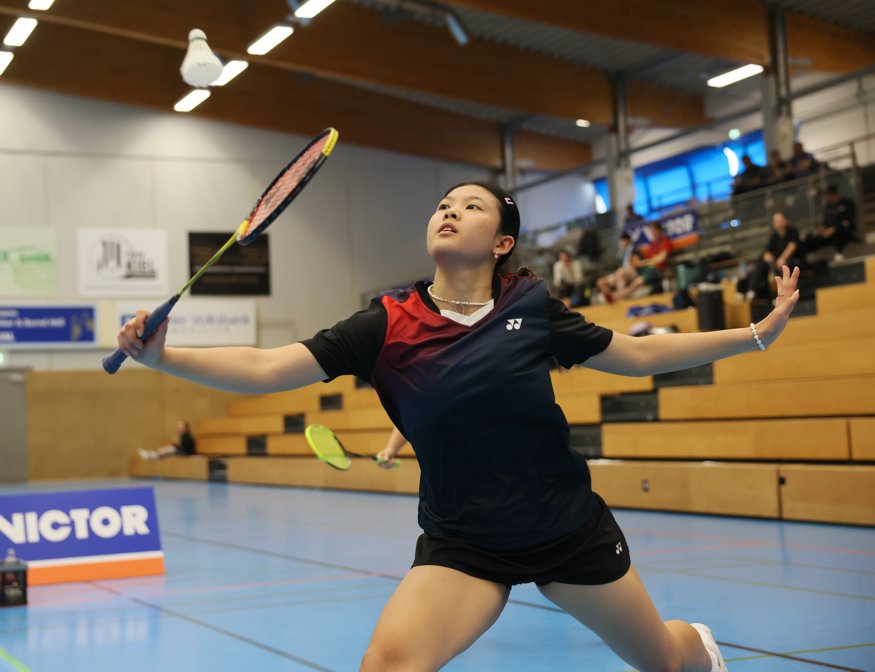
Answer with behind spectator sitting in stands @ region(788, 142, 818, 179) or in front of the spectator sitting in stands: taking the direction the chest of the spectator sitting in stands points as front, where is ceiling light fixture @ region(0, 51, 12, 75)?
in front

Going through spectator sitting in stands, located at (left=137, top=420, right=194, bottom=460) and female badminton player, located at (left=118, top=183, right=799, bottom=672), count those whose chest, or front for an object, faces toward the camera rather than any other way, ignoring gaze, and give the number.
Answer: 1

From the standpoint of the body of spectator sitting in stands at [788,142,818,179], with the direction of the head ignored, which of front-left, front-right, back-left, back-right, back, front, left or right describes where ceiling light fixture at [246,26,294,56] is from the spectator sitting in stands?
front-right

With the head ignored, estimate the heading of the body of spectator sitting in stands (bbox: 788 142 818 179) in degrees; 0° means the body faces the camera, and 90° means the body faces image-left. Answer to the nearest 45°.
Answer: approximately 45°

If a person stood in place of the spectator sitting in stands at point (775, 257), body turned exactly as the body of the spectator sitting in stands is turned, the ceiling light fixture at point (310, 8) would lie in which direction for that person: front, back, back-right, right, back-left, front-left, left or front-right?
front-right

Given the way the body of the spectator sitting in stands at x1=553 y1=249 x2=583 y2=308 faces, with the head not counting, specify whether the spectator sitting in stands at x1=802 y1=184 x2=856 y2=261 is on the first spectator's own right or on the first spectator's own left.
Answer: on the first spectator's own left

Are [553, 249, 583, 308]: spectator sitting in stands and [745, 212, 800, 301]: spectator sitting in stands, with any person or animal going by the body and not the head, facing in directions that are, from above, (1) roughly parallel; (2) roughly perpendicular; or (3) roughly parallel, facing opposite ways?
roughly parallel

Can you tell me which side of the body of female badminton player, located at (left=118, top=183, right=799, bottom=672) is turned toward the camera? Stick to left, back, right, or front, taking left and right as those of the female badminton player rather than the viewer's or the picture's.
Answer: front

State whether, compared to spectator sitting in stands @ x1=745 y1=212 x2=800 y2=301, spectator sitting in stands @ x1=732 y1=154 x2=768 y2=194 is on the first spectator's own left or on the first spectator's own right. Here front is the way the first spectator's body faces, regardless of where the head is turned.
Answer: on the first spectator's own right

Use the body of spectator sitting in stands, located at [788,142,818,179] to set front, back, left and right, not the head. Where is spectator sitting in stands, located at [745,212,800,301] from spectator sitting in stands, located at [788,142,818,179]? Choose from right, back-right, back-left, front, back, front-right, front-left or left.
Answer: front-left

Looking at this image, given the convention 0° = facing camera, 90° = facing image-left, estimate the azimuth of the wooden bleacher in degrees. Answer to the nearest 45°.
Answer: approximately 45°
